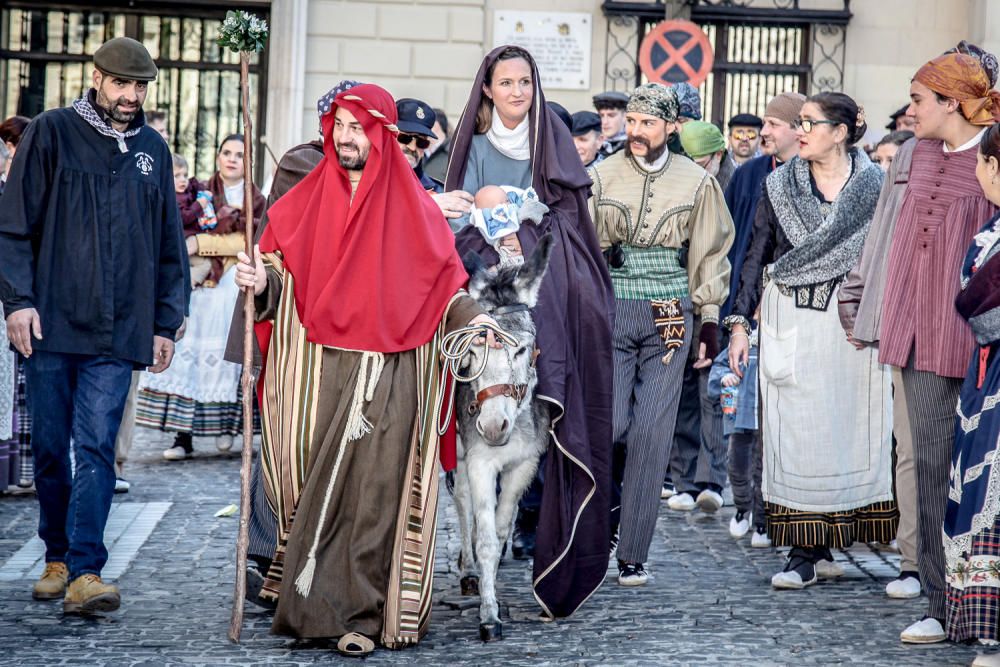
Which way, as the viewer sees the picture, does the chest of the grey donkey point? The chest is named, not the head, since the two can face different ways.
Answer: toward the camera

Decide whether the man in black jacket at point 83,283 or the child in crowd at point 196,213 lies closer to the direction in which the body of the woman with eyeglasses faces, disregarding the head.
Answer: the man in black jacket

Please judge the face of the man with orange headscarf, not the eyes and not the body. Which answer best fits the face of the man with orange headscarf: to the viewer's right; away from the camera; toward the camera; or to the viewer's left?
to the viewer's left

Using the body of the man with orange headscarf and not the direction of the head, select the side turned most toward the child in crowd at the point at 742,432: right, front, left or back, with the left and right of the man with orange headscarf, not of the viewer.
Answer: right

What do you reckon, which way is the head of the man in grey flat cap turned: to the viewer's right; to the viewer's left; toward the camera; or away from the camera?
toward the camera

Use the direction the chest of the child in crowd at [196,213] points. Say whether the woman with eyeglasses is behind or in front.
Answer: in front

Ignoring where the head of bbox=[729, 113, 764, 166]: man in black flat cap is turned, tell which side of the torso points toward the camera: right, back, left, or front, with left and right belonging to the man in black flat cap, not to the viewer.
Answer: front

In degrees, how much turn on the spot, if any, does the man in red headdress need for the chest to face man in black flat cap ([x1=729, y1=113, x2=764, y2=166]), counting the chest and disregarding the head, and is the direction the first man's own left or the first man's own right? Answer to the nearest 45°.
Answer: approximately 135° to the first man's own left

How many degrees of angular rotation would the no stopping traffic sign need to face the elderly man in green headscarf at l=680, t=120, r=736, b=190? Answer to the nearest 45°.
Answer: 0° — it already faces them

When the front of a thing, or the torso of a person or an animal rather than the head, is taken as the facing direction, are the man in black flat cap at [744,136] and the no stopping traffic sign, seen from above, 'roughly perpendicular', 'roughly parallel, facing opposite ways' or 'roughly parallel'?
roughly parallel

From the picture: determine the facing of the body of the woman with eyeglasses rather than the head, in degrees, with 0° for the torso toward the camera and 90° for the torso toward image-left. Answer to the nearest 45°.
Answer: approximately 45°

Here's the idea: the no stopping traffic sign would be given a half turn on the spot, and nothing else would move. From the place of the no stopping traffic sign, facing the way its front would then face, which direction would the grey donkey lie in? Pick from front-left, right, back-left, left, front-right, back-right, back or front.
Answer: back

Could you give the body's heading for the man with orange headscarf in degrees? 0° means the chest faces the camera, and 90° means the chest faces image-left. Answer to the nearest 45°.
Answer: approximately 45°

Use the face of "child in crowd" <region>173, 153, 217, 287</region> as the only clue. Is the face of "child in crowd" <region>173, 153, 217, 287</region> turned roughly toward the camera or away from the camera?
toward the camera
